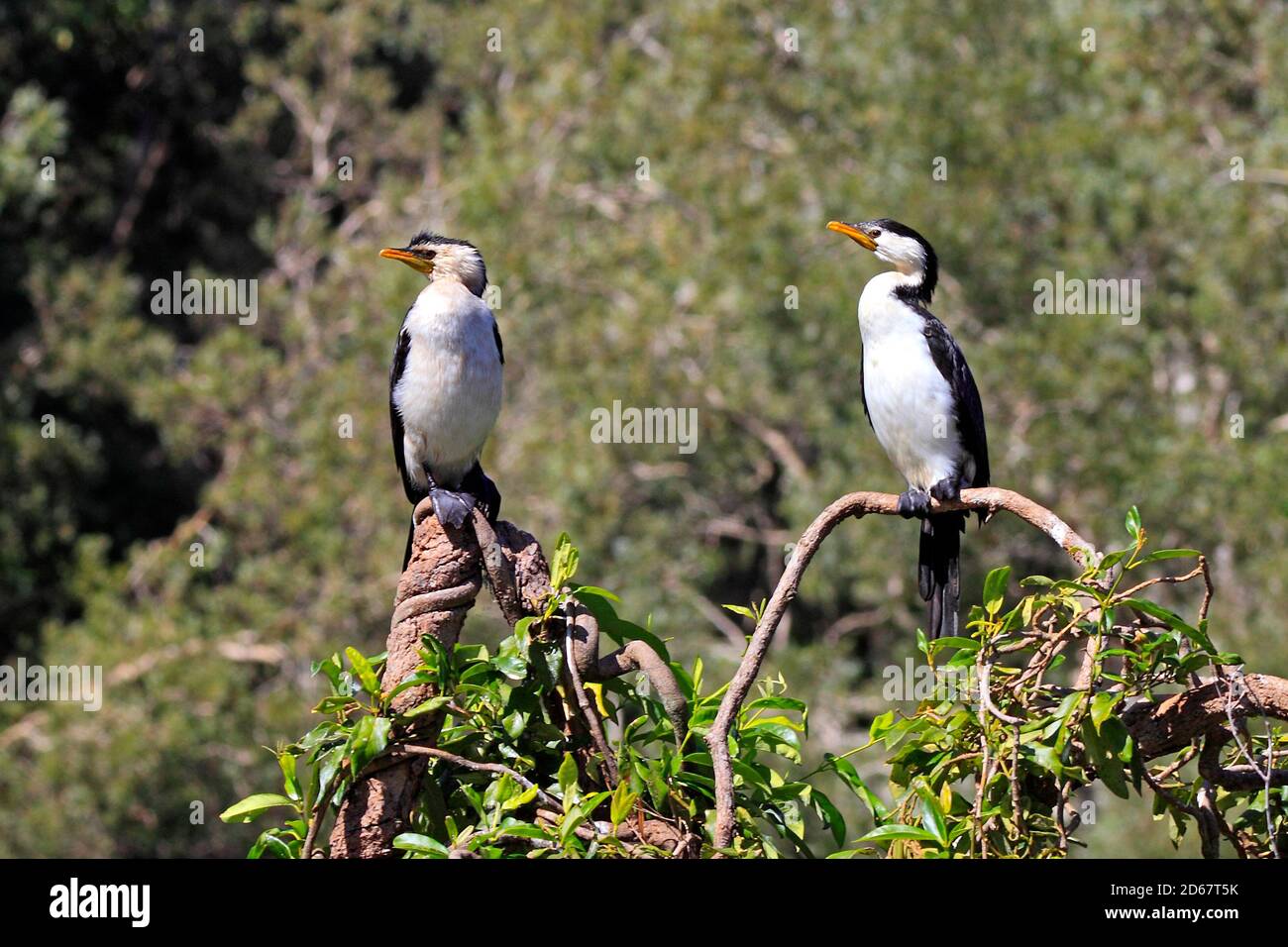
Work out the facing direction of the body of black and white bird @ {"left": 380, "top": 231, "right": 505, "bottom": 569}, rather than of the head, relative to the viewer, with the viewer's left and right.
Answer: facing the viewer

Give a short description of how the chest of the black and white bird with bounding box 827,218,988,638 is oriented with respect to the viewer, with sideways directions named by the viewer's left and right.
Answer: facing the viewer and to the left of the viewer

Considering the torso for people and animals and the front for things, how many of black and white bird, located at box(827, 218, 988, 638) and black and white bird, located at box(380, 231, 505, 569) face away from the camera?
0

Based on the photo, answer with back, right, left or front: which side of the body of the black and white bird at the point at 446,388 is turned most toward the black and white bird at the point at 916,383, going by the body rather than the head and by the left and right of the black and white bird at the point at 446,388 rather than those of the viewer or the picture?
left

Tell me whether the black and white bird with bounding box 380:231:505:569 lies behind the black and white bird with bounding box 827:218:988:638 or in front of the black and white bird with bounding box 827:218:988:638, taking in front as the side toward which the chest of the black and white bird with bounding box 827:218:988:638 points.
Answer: in front
